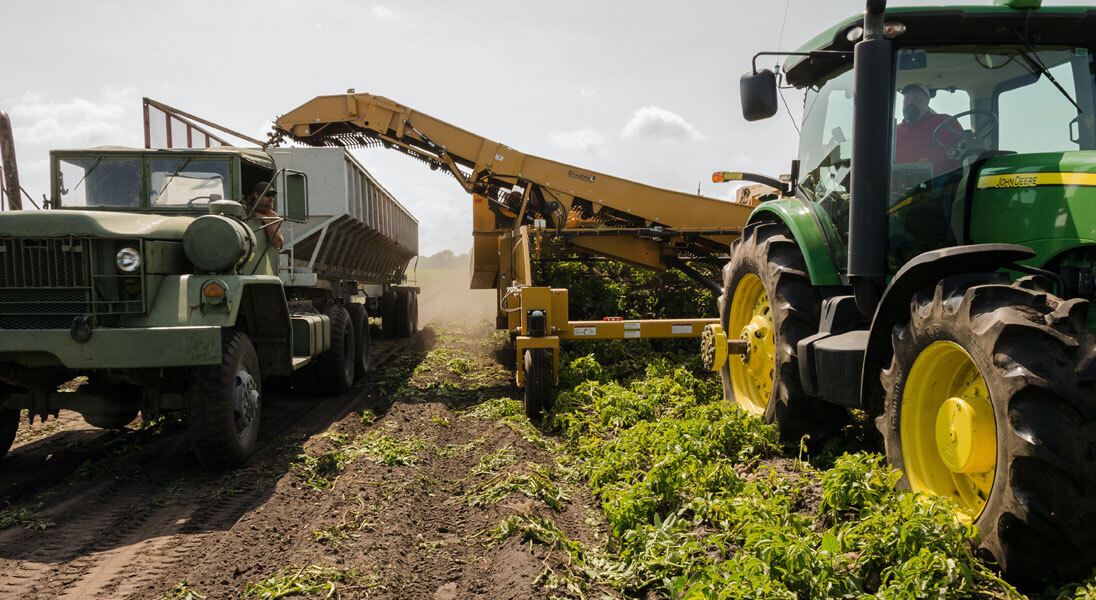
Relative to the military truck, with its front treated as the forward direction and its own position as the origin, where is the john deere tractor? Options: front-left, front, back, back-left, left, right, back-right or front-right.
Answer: left

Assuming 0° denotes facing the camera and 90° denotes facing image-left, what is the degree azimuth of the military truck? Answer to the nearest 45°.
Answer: approximately 45°

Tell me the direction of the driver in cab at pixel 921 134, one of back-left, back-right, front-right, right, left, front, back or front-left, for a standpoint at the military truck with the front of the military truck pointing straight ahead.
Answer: left
